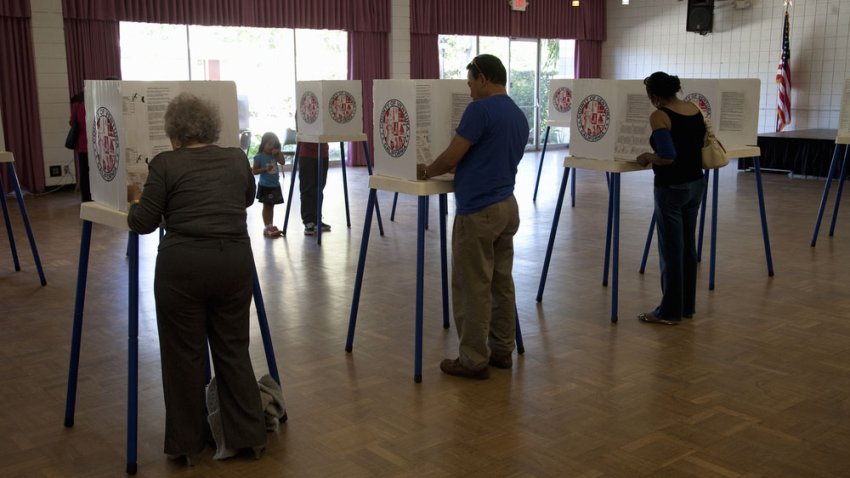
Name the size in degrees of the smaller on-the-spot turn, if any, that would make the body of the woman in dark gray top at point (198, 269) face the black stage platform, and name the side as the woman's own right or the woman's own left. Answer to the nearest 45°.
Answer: approximately 90° to the woman's own right

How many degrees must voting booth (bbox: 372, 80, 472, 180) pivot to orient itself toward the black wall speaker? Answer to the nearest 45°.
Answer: approximately 90° to its left

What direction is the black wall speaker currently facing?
toward the camera

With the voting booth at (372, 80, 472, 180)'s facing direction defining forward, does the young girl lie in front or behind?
behind

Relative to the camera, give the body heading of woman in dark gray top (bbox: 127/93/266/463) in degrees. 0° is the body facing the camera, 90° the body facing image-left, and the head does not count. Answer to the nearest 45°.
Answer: approximately 135°

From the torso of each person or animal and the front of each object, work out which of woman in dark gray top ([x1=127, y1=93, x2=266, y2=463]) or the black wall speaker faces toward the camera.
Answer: the black wall speaker

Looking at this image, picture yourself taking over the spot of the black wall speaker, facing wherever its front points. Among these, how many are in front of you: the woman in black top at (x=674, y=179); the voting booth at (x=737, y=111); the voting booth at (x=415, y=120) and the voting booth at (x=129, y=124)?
4

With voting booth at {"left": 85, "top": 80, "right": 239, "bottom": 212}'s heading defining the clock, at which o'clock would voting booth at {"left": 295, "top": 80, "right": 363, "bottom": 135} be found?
voting booth at {"left": 295, "top": 80, "right": 363, "bottom": 135} is roughly at 8 o'clock from voting booth at {"left": 85, "top": 80, "right": 239, "bottom": 212}.

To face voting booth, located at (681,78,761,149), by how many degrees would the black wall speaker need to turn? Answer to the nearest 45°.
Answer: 0° — it already faces it

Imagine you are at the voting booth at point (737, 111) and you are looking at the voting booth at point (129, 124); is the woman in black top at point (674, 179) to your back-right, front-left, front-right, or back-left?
front-left

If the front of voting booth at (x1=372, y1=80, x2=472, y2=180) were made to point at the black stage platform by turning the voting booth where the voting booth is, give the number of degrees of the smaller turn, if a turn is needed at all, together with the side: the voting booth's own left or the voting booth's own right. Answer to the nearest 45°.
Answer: approximately 90° to the voting booth's own left

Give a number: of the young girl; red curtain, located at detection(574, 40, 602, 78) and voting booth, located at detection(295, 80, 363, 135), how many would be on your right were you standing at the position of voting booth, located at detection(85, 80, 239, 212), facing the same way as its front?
0

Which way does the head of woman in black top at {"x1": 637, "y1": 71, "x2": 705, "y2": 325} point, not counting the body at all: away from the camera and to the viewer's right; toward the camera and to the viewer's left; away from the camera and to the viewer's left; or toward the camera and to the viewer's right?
away from the camera and to the viewer's left

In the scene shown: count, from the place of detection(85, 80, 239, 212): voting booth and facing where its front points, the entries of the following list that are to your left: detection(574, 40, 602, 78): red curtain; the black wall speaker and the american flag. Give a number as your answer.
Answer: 3

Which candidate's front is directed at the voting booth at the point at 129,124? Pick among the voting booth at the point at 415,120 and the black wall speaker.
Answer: the black wall speaker

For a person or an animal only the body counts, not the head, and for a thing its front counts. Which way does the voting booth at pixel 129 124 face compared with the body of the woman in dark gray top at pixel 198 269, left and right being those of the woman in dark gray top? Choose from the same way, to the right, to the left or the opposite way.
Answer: the opposite way

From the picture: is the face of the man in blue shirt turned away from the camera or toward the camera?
away from the camera

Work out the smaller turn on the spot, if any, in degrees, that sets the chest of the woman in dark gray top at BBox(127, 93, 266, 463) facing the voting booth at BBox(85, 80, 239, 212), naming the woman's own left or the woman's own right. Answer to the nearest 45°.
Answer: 0° — they already face it

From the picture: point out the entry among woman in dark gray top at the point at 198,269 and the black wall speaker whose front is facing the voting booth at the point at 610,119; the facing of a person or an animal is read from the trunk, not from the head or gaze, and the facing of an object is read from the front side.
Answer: the black wall speaker

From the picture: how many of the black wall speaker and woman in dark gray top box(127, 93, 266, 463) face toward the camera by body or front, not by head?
1
